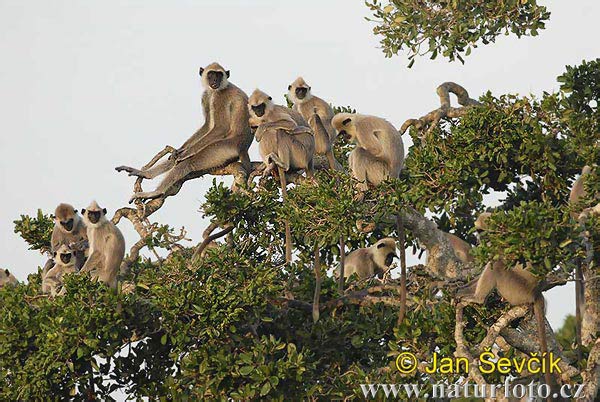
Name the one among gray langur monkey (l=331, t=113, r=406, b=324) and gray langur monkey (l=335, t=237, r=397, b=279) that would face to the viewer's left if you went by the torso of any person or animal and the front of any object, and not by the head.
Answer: gray langur monkey (l=331, t=113, r=406, b=324)

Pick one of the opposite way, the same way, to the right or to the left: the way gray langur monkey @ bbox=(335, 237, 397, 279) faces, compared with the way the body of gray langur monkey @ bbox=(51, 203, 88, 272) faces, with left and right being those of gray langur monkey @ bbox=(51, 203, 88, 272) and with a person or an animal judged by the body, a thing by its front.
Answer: to the left

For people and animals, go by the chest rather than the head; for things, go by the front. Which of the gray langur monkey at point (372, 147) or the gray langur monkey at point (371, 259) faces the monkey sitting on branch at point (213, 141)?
the gray langur monkey at point (372, 147)

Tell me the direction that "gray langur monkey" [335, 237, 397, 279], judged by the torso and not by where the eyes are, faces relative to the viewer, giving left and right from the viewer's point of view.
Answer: facing to the right of the viewer

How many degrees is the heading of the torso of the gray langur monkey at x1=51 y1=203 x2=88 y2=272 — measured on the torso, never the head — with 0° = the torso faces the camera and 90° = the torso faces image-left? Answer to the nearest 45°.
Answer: approximately 0°

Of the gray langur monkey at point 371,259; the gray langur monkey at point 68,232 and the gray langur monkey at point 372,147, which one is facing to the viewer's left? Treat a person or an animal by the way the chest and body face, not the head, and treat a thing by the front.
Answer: the gray langur monkey at point 372,147

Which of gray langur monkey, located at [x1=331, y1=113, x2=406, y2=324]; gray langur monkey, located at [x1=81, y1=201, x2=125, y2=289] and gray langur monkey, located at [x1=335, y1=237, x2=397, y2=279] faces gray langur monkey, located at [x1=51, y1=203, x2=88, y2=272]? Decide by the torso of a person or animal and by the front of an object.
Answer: gray langur monkey, located at [x1=331, y1=113, x2=406, y2=324]

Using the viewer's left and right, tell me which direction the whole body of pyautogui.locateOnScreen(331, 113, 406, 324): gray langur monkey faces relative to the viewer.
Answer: facing to the left of the viewer

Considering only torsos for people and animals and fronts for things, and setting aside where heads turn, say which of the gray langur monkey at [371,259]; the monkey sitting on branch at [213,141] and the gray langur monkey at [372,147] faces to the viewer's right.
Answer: the gray langur monkey at [371,259]

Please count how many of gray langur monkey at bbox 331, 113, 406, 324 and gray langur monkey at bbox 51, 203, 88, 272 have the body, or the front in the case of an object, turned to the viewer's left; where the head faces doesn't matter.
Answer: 1

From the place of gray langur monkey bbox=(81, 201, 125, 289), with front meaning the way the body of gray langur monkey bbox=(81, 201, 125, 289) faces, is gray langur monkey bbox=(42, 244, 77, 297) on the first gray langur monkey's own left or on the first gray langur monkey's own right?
on the first gray langur monkey's own right
